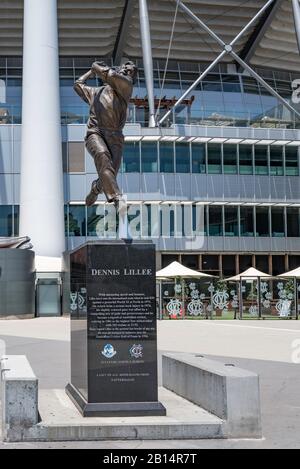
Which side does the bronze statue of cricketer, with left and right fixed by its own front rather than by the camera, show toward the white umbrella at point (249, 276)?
back

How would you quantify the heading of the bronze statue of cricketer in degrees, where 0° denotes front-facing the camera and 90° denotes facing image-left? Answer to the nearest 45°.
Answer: approximately 0°

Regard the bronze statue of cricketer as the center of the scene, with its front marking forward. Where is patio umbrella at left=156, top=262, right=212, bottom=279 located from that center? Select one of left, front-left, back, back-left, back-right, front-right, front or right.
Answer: back
